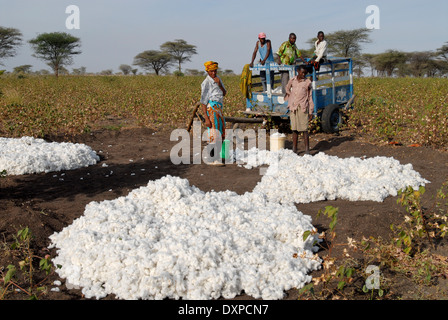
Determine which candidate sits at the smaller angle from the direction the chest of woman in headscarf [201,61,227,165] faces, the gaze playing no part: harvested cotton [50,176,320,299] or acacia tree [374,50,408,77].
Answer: the harvested cotton

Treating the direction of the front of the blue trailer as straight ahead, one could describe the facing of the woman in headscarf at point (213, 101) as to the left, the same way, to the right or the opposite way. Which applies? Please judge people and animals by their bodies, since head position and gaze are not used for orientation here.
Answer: to the left

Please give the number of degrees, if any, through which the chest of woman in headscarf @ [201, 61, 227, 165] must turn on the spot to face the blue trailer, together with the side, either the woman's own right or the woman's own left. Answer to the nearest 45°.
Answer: approximately 90° to the woman's own left

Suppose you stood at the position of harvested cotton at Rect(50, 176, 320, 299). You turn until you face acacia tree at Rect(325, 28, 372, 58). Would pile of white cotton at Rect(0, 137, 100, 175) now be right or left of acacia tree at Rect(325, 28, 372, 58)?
left

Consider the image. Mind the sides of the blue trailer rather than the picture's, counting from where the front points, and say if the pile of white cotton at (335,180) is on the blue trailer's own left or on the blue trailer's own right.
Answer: on the blue trailer's own left

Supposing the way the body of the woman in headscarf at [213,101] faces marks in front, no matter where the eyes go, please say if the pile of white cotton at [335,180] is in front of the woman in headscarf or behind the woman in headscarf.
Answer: in front

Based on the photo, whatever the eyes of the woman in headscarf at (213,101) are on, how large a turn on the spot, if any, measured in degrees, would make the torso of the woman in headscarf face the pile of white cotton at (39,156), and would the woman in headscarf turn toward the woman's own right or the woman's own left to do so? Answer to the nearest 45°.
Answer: approximately 135° to the woman's own right

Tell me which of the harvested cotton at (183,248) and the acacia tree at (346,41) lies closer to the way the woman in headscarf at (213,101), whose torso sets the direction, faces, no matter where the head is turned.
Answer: the harvested cotton

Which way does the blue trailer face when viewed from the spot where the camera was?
facing the viewer and to the left of the viewer

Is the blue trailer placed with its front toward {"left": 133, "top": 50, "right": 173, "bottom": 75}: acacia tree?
no

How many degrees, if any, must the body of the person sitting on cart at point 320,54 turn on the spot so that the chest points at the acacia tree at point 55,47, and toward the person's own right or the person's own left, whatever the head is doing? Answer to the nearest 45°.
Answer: approximately 90° to the person's own right

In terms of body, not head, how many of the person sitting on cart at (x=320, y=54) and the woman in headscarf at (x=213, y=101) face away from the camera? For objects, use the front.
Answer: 0

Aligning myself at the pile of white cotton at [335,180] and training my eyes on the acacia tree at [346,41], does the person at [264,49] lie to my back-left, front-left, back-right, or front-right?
front-left

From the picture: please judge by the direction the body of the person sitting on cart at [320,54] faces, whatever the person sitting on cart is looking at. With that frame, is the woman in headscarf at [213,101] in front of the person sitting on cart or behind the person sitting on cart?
in front

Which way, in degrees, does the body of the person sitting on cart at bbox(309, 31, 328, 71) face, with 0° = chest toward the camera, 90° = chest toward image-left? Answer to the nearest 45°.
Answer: approximately 45°

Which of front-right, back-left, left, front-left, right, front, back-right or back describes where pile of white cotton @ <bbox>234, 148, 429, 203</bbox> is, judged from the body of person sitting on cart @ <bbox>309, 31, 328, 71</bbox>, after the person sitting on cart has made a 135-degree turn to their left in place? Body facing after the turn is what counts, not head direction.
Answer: right
